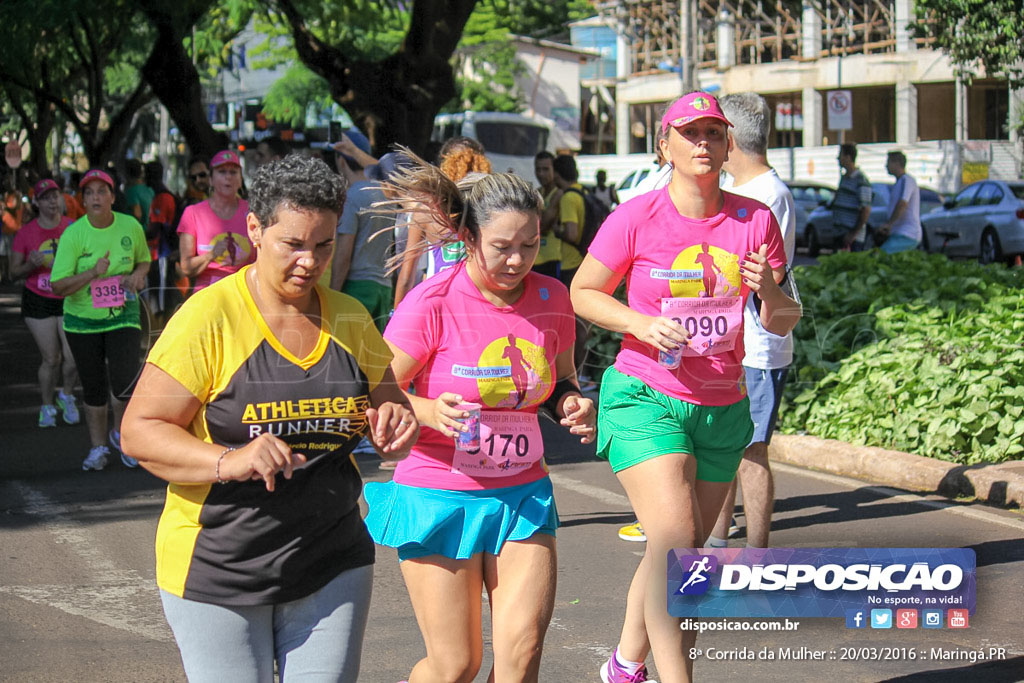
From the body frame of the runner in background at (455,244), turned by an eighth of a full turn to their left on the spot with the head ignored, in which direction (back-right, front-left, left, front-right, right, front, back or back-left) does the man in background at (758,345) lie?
front

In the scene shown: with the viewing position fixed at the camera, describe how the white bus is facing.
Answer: facing the viewer and to the right of the viewer

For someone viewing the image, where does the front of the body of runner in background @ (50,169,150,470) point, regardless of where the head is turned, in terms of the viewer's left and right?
facing the viewer

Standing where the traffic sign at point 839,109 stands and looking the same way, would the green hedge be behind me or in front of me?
in front

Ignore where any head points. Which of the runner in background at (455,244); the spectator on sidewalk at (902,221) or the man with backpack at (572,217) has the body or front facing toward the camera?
the runner in background

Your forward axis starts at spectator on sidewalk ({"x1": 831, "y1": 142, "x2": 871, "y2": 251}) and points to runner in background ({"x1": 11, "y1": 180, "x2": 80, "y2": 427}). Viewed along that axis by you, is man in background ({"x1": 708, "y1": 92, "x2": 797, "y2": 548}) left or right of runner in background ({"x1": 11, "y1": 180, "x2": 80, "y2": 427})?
left

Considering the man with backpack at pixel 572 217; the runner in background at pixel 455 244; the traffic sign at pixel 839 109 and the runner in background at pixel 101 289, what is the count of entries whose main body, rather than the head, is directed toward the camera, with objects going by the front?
3

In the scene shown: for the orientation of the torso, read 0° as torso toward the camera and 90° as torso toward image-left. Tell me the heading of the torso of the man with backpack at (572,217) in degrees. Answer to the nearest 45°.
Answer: approximately 90°

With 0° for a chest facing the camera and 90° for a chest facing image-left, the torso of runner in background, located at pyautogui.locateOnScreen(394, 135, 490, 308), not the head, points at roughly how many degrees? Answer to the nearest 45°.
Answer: approximately 0°

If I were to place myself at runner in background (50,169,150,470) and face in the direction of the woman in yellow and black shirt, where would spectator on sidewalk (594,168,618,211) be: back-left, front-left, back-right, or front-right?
back-left

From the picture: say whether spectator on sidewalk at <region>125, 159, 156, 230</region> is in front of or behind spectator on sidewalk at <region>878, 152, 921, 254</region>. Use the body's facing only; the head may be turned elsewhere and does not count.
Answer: in front

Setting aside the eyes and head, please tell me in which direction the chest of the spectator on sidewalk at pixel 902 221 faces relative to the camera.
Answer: to the viewer's left

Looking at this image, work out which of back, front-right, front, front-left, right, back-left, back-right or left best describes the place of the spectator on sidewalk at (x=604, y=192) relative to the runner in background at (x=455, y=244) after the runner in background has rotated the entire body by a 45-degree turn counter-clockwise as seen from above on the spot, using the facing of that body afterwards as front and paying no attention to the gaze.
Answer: back-left

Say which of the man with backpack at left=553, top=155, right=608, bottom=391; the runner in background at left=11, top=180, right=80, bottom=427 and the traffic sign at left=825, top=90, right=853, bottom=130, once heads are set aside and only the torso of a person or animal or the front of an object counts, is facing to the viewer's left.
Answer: the man with backpack
